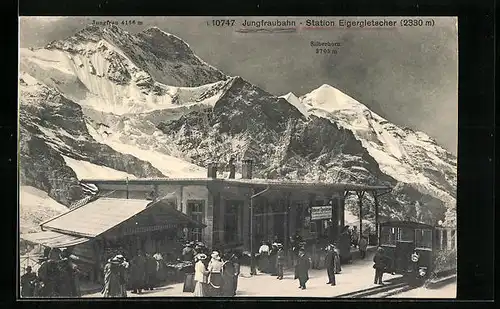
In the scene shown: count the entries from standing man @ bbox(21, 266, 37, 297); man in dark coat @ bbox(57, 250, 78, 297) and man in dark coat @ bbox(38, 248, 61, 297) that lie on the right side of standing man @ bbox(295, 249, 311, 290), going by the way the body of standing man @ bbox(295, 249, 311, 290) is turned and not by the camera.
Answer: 3

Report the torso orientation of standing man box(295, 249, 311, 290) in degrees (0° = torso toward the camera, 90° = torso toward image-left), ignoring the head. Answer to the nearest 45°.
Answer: approximately 0°
